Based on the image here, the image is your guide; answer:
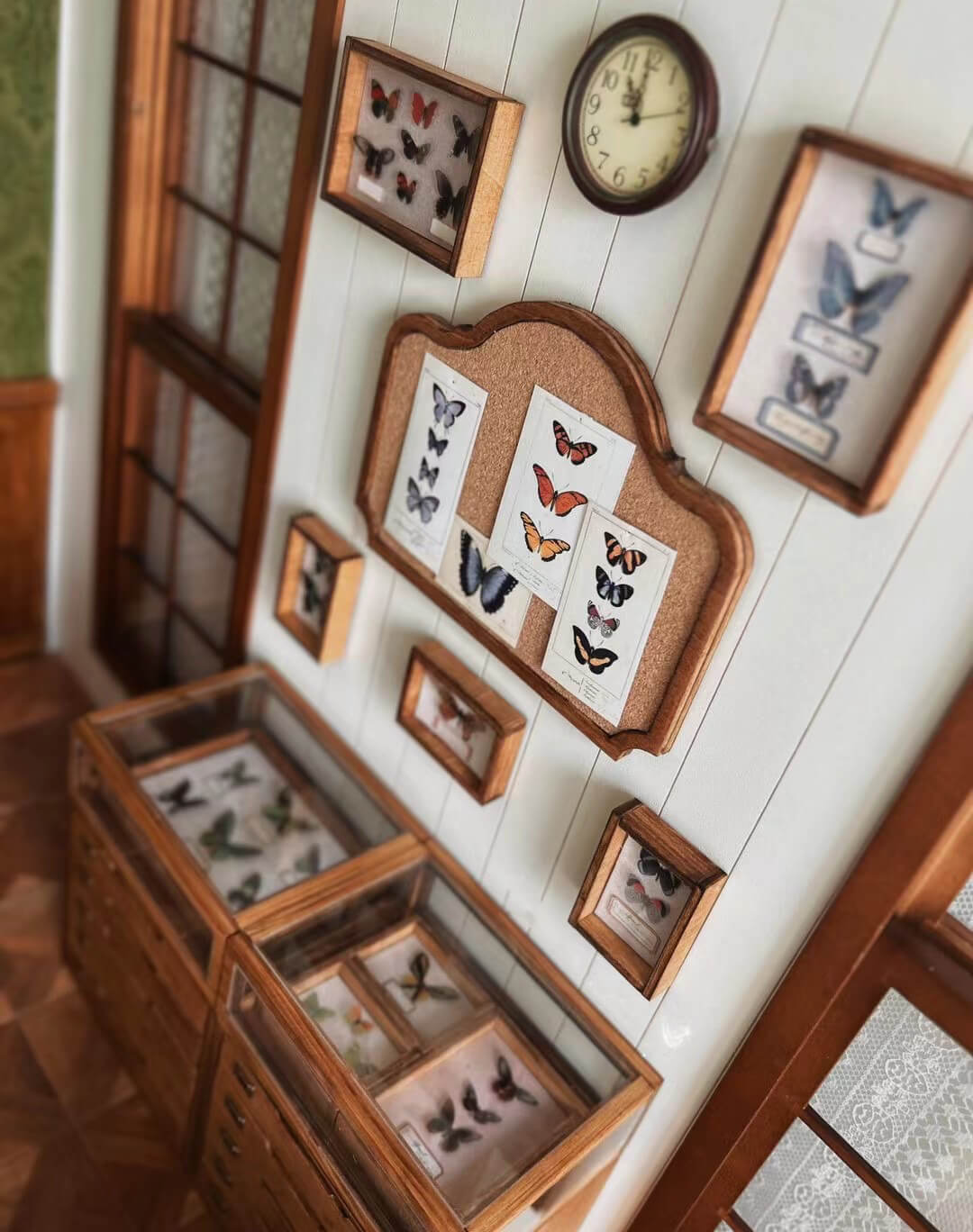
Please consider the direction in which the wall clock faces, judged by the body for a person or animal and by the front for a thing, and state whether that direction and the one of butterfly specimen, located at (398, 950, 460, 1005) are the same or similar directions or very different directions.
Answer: very different directions

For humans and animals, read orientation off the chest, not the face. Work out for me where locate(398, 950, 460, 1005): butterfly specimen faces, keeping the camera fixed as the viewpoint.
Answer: facing away from the viewer and to the right of the viewer

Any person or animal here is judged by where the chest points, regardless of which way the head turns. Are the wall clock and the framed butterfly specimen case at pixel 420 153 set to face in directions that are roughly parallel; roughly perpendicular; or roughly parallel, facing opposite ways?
roughly parallel

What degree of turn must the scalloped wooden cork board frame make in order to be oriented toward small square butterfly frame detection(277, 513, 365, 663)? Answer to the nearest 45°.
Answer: approximately 90° to its right

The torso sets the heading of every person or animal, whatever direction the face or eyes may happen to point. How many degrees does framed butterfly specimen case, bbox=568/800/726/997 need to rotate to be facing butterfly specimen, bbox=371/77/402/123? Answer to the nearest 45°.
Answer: approximately 90° to its right

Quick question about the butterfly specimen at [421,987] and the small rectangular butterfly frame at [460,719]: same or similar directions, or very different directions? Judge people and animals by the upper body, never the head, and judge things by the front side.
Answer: very different directions

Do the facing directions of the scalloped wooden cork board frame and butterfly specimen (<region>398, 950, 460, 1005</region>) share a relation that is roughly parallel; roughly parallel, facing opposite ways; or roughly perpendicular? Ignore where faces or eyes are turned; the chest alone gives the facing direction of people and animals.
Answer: roughly parallel, facing opposite ways
